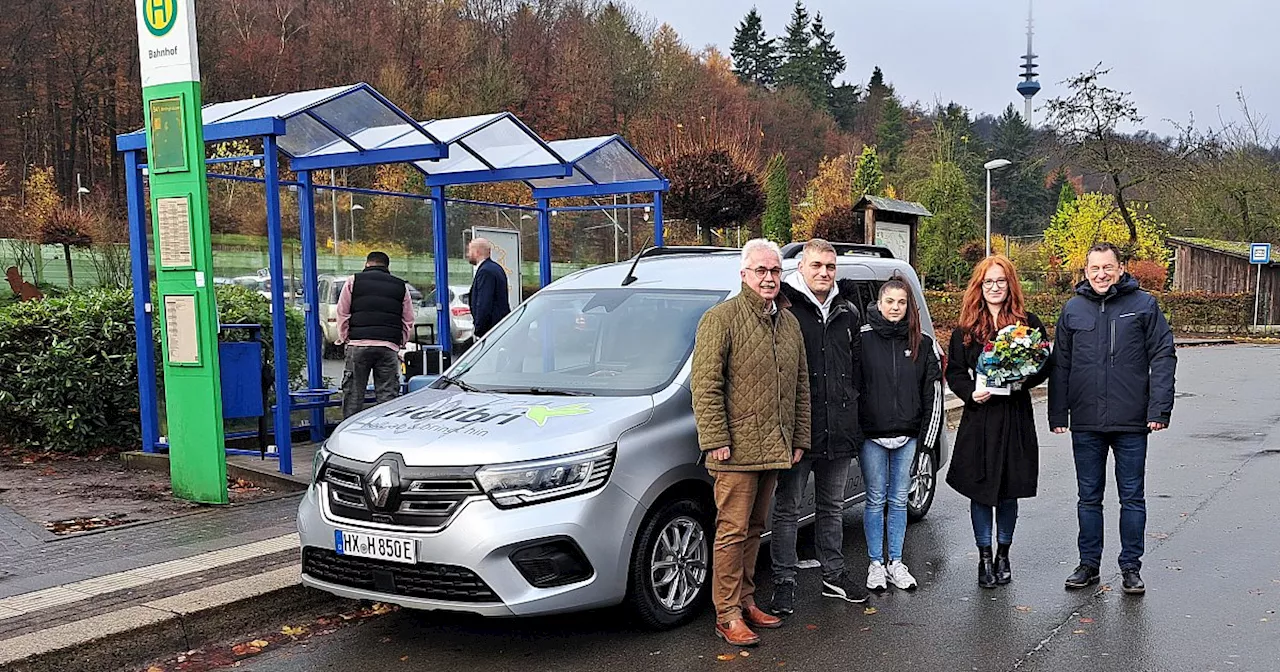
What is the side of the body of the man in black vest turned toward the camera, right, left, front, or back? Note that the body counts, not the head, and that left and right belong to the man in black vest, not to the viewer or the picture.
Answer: back

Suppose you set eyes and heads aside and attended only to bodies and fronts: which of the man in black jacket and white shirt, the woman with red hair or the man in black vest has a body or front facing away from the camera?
the man in black vest

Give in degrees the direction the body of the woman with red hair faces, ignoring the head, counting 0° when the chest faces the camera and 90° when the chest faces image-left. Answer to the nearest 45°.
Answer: approximately 0°

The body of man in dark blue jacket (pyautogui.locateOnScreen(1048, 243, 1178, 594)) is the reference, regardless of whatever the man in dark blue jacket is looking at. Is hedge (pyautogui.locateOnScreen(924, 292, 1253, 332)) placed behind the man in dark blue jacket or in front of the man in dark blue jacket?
behind

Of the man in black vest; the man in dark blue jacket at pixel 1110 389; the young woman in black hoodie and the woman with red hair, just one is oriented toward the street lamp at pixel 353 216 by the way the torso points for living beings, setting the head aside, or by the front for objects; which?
the man in black vest

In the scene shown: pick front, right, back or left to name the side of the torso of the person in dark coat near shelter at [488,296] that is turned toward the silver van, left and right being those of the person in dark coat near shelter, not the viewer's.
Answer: left

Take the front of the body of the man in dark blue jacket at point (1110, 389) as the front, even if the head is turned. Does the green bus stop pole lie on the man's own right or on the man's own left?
on the man's own right

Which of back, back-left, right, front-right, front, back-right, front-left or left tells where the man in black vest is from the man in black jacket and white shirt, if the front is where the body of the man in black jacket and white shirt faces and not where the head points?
back-right

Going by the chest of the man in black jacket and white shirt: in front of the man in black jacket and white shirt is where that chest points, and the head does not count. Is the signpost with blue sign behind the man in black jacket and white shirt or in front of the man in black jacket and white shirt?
behind

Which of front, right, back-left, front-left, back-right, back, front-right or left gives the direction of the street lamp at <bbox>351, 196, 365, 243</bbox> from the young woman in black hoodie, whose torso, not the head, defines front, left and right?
back-right
